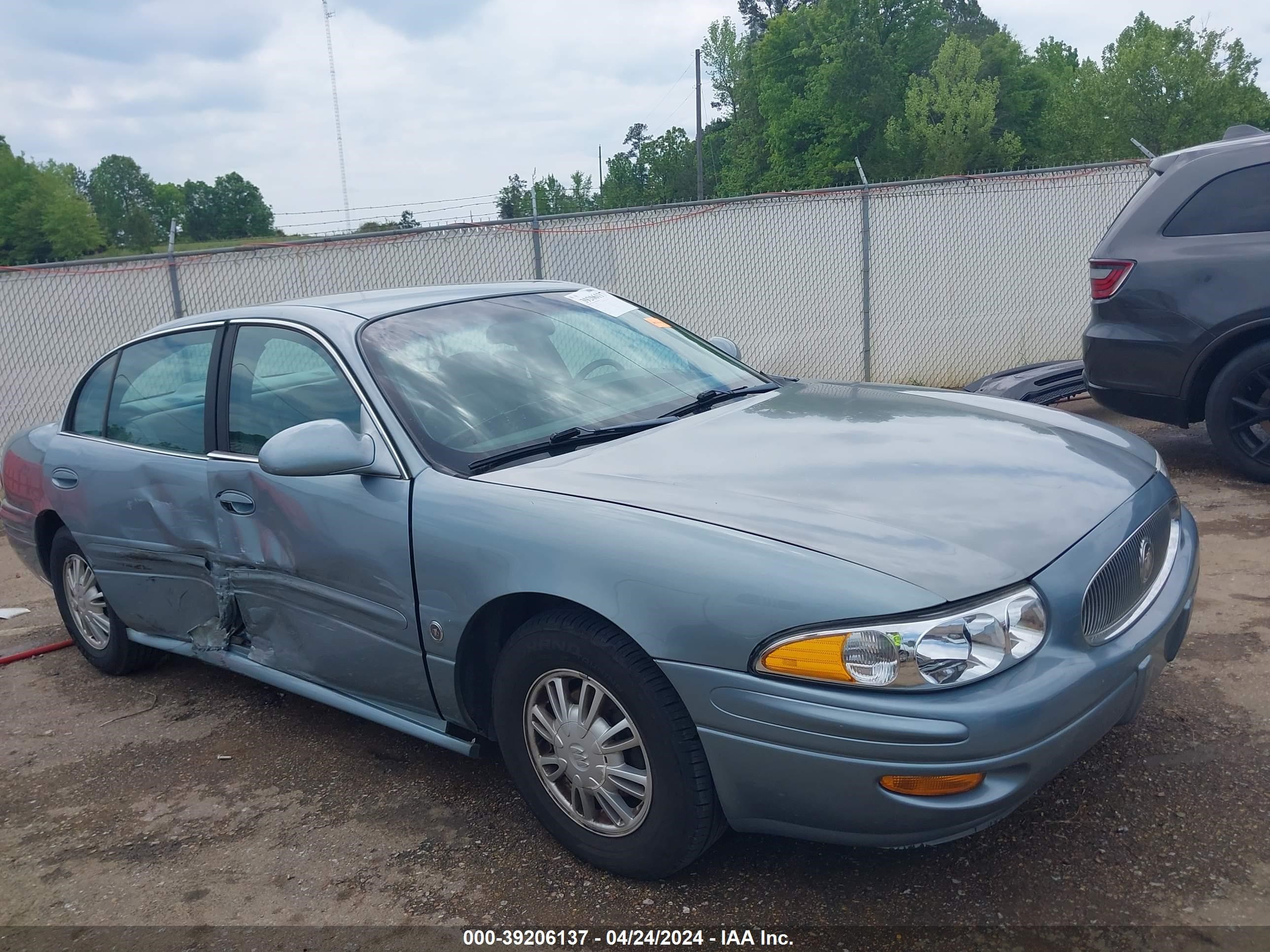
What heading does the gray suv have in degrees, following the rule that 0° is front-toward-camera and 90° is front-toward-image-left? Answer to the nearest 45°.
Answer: approximately 270°

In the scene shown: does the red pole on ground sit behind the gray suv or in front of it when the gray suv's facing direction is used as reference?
behind

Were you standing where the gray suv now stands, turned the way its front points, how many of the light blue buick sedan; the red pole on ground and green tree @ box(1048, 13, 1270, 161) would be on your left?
1

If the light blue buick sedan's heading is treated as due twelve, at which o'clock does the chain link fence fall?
The chain link fence is roughly at 8 o'clock from the light blue buick sedan.

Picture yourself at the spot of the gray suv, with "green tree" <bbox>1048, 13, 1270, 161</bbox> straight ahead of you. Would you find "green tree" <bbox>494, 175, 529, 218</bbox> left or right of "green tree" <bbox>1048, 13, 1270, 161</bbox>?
left

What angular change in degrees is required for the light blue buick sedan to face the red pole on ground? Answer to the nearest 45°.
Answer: approximately 180°

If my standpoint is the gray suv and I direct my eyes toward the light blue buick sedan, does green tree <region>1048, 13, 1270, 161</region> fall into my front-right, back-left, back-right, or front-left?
back-right

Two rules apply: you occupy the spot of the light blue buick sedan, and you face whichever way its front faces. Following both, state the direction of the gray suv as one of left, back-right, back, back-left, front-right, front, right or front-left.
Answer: left

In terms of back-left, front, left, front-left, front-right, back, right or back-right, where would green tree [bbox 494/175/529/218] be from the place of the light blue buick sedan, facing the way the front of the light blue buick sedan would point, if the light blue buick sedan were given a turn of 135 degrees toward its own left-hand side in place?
front
